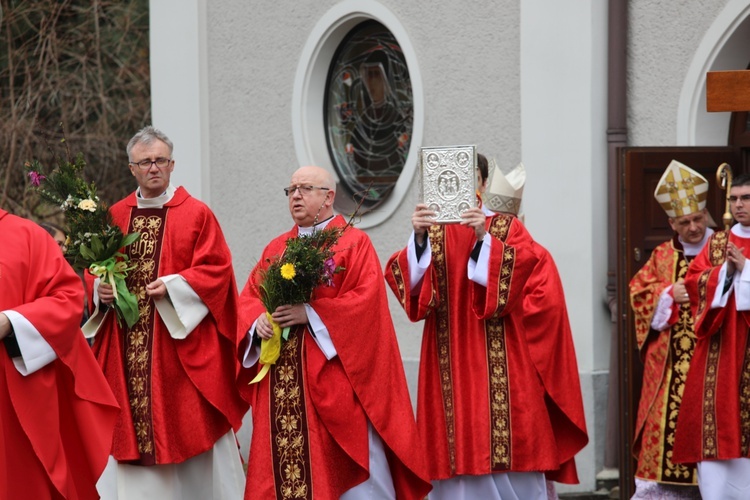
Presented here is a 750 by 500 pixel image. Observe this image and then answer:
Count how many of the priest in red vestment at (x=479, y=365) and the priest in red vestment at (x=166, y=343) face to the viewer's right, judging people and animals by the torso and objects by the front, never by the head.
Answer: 0

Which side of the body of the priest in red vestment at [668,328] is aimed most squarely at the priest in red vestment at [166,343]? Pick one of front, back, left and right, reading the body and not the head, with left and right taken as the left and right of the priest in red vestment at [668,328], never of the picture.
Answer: right

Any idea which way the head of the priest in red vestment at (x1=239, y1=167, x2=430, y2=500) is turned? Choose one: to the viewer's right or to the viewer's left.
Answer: to the viewer's left

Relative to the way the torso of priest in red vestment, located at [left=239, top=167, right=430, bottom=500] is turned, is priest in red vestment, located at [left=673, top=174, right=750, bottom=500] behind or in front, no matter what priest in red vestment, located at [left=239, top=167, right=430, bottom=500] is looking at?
behind

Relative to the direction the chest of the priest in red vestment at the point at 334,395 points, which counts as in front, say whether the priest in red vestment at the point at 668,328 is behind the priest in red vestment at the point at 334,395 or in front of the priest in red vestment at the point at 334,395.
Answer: behind

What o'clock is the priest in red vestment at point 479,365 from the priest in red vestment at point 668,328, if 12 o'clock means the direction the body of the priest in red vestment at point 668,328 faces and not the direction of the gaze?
the priest in red vestment at point 479,365 is roughly at 3 o'clock from the priest in red vestment at point 668,328.

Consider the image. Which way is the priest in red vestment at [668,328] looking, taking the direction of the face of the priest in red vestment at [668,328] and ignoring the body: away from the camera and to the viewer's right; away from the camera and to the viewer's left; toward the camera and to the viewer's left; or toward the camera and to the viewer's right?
toward the camera and to the viewer's left

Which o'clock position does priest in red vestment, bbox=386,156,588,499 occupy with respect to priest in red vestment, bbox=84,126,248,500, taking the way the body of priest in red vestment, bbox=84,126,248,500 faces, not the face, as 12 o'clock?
priest in red vestment, bbox=386,156,588,499 is roughly at 8 o'clock from priest in red vestment, bbox=84,126,248,500.

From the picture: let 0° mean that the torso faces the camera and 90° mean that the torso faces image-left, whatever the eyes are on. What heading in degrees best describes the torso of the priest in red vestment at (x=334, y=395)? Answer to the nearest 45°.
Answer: approximately 45°
